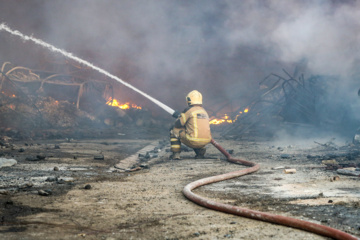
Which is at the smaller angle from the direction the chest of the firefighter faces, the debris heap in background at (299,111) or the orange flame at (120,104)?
the orange flame

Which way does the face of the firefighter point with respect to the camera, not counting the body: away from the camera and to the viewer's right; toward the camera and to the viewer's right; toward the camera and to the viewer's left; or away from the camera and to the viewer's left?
away from the camera and to the viewer's left

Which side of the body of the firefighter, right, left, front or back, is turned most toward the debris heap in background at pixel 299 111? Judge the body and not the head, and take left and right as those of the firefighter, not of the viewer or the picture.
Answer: right

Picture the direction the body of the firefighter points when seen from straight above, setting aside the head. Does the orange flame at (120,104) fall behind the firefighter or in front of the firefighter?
in front

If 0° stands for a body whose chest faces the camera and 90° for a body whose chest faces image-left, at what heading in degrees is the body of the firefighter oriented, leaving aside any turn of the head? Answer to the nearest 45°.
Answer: approximately 135°

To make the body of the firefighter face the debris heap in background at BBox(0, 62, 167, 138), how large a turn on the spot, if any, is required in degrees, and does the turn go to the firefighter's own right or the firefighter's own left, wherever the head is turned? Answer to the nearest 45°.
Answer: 0° — they already face it
